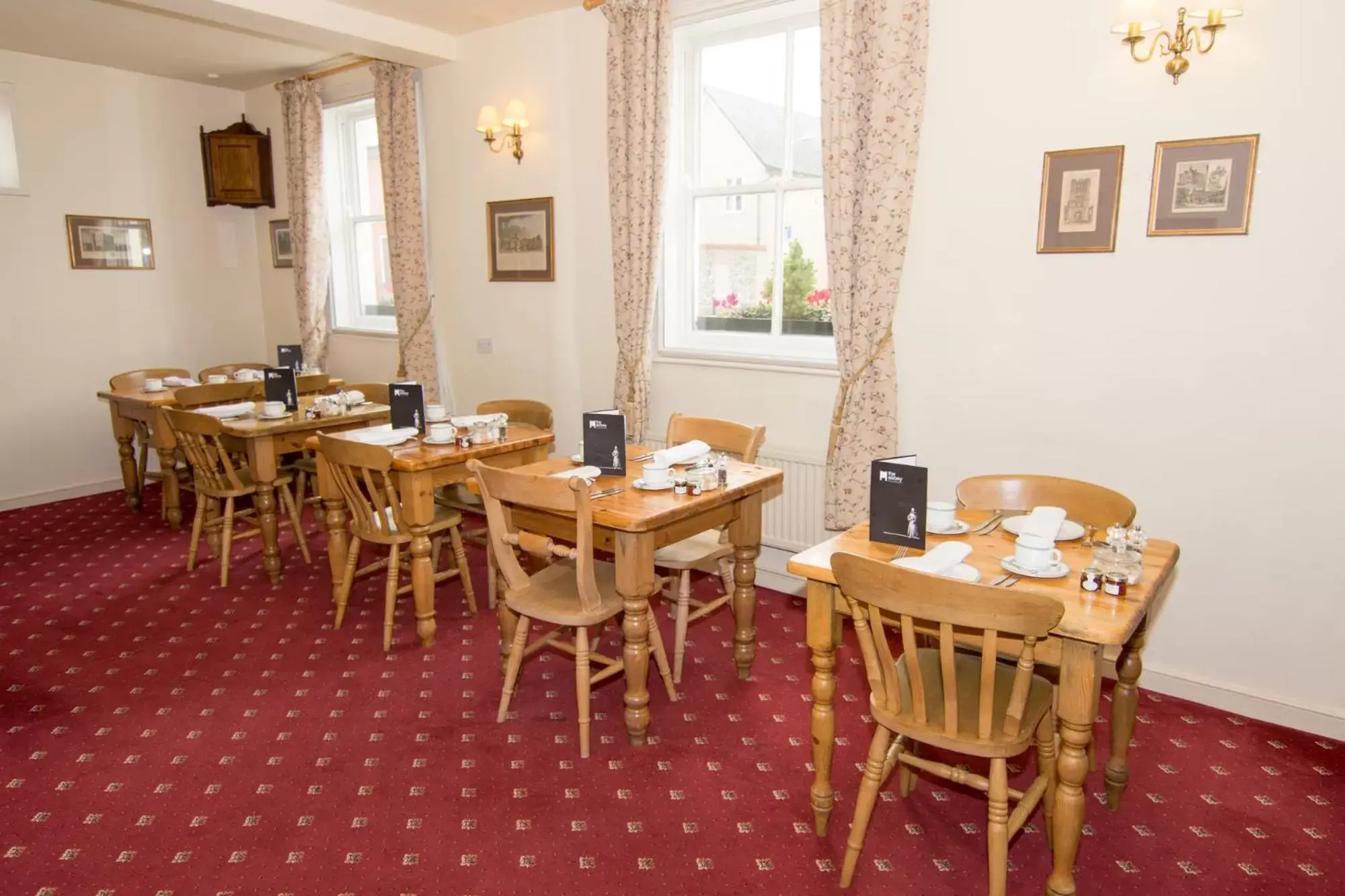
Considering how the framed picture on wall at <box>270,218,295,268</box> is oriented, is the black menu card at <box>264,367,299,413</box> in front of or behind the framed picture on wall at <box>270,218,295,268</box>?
in front

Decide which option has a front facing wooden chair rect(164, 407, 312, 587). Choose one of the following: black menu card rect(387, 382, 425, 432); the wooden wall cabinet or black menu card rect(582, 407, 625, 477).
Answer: the wooden wall cabinet

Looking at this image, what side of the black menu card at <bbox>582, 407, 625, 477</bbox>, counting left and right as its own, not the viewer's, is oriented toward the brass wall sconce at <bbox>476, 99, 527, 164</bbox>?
back

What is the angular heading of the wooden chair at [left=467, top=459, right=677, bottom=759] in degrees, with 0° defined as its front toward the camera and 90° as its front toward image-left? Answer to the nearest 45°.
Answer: approximately 225°

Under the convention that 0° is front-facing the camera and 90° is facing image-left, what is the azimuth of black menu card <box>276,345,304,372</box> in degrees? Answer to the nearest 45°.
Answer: approximately 0°

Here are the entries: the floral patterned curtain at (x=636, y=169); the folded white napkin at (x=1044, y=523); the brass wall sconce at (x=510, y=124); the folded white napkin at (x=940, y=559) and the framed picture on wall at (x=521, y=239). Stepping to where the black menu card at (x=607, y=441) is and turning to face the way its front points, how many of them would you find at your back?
3

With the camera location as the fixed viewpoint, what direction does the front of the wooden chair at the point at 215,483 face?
facing away from the viewer and to the right of the viewer

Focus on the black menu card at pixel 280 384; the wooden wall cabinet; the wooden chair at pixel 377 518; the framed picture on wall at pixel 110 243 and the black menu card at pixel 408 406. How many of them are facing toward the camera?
4

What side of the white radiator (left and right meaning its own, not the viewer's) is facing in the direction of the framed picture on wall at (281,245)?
right

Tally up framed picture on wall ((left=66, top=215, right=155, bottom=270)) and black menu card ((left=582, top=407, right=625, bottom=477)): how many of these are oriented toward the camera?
2

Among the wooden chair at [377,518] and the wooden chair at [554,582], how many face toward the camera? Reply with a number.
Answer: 0

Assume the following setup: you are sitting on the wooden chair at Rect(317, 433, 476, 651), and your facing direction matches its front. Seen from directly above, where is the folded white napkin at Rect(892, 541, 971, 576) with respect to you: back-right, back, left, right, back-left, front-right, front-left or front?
right
